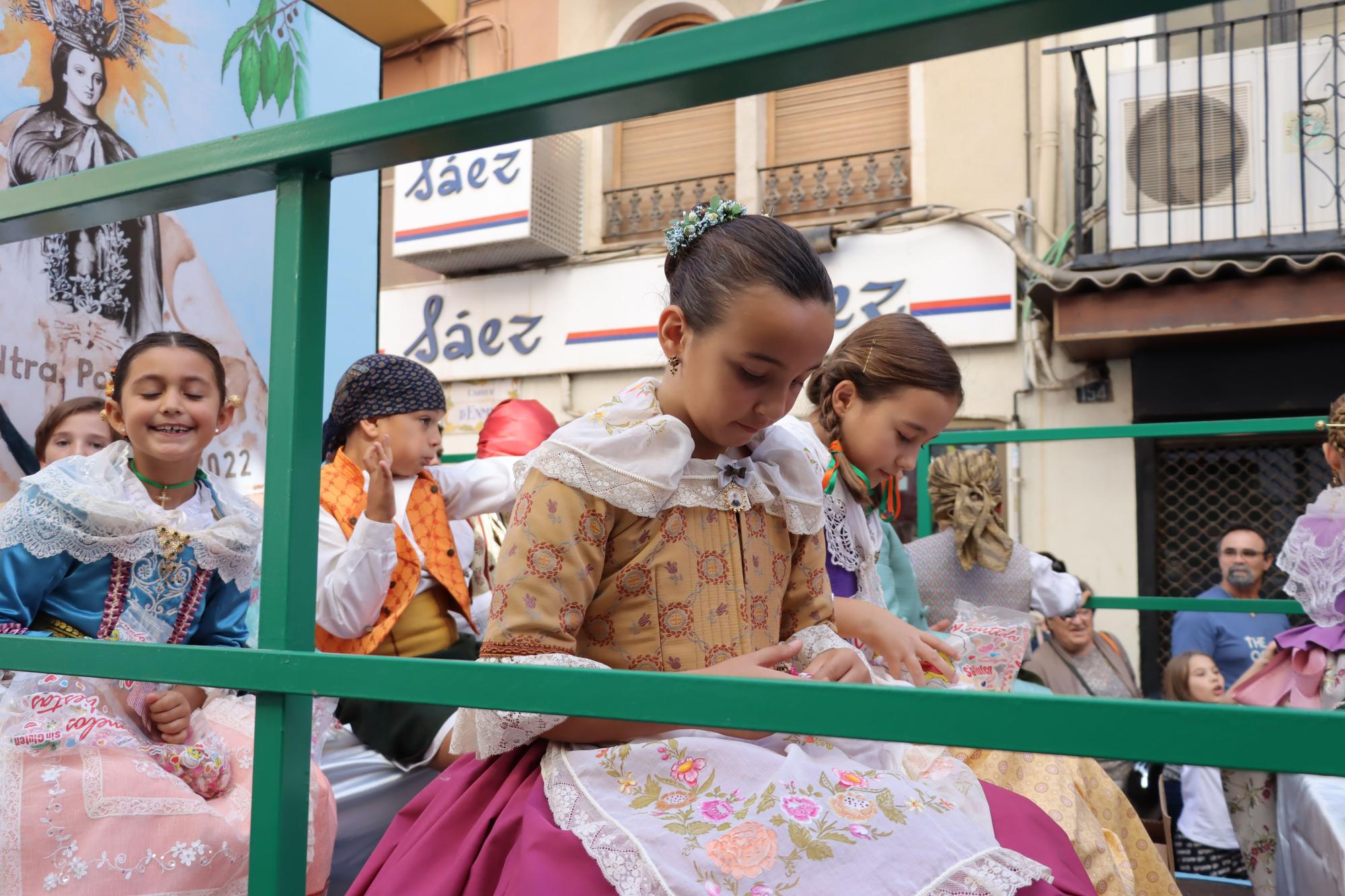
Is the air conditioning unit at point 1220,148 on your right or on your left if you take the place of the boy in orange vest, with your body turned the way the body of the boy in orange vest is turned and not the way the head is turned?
on your left

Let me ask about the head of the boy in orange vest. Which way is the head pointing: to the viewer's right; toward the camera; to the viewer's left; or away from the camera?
to the viewer's right

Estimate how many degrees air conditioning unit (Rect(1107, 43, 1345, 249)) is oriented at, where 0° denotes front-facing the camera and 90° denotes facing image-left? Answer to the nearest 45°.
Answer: approximately 0°

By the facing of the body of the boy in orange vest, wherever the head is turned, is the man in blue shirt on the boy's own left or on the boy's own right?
on the boy's own left

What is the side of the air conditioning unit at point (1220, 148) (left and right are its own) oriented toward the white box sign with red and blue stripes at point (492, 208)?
right

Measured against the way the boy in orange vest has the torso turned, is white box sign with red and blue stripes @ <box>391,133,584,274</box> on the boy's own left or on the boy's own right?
on the boy's own left
